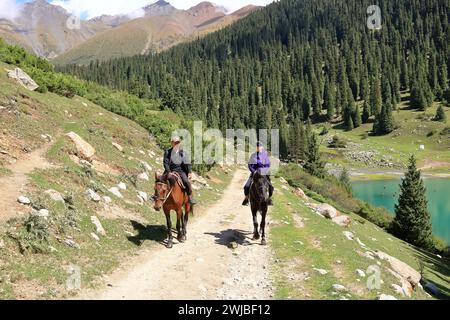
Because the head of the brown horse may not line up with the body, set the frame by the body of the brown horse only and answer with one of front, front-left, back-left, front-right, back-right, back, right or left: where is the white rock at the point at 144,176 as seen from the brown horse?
back-right

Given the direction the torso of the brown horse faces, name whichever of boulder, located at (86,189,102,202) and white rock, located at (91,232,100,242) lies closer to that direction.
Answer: the white rock

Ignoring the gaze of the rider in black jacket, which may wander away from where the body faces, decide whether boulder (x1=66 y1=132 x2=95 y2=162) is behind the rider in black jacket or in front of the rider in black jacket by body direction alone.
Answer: behind

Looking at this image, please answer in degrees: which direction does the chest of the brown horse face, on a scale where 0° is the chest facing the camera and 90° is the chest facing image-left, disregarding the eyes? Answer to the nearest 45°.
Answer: approximately 45°

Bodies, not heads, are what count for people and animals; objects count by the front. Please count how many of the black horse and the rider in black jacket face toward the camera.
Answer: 2

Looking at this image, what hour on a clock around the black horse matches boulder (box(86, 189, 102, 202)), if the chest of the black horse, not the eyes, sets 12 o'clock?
The boulder is roughly at 3 o'clock from the black horse.

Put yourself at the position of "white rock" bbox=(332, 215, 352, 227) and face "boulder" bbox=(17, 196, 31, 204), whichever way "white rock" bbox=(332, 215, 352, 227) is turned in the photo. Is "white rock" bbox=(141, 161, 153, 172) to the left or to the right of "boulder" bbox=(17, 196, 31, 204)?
right

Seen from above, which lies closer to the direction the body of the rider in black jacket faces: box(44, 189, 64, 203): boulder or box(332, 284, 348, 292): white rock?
the white rock
